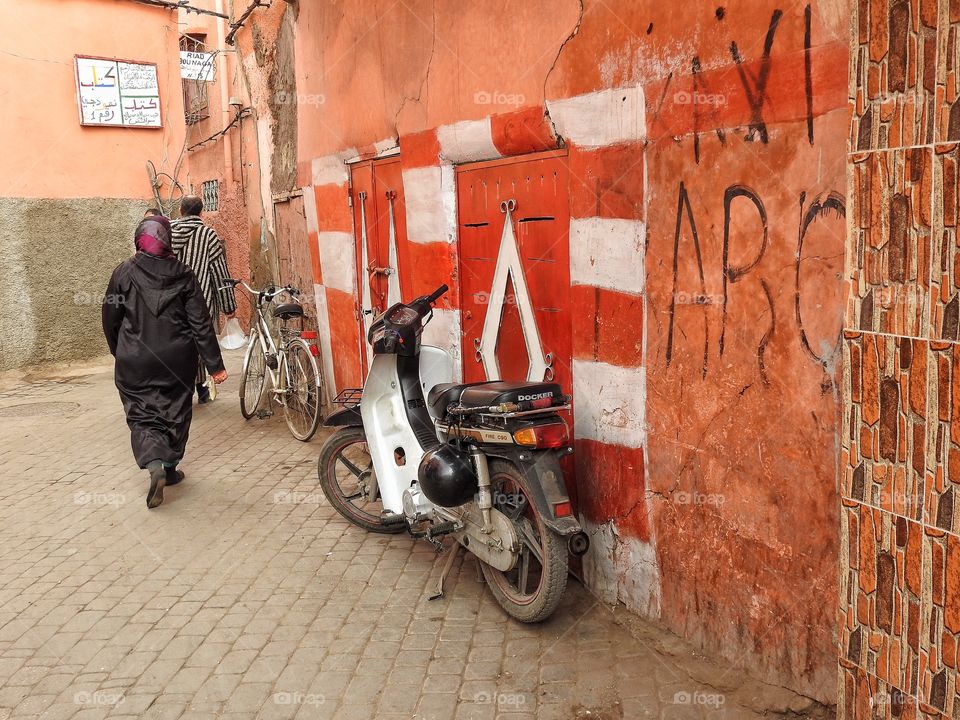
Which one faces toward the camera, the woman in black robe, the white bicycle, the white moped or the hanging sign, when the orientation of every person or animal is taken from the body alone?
the hanging sign

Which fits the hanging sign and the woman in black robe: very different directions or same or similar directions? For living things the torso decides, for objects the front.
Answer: very different directions

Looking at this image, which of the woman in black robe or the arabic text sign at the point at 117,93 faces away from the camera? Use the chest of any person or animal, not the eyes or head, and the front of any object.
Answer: the woman in black robe

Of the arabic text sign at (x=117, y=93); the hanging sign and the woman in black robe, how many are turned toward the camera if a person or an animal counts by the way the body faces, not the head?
2

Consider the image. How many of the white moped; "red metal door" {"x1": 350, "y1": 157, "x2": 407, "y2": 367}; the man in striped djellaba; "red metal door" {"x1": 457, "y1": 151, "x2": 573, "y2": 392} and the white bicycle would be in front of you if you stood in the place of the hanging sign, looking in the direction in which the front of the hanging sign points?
5

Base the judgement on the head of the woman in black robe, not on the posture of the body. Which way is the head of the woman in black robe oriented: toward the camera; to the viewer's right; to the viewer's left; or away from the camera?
away from the camera

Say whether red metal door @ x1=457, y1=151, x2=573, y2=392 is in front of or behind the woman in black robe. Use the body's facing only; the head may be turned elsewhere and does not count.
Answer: behind

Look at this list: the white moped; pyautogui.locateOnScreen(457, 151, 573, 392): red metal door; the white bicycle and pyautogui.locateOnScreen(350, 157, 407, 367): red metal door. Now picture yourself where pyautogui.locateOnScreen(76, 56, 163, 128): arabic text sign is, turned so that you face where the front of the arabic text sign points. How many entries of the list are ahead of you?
4

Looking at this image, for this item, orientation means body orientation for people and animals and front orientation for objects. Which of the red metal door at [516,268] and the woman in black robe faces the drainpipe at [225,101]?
the woman in black robe

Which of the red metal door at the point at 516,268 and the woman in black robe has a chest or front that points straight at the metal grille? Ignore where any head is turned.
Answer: the woman in black robe

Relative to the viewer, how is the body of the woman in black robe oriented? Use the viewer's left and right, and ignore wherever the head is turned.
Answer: facing away from the viewer

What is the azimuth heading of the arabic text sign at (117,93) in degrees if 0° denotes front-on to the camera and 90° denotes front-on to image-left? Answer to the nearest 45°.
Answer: approximately 0°

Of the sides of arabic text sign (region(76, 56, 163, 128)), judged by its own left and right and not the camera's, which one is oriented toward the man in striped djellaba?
front

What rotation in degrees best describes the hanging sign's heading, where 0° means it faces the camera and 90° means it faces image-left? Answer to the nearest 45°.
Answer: approximately 0°

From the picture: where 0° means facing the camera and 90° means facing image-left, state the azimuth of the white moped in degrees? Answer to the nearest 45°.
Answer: approximately 135°

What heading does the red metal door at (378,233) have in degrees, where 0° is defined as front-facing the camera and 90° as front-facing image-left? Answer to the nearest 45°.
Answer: approximately 45°

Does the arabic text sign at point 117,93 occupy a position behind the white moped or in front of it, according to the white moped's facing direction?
in front

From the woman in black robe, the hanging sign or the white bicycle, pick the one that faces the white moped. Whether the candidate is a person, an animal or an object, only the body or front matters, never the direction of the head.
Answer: the hanging sign

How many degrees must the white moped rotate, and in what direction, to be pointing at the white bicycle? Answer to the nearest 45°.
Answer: approximately 45° to its right

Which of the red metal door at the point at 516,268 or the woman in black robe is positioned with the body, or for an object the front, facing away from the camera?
the woman in black robe
